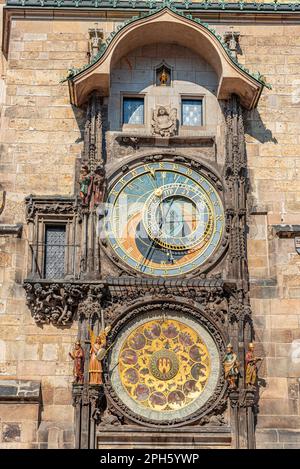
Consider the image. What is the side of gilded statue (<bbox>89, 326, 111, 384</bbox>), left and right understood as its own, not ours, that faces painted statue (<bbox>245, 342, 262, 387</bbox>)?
left

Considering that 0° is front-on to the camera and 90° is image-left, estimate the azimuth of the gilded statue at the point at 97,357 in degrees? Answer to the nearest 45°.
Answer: approximately 0°

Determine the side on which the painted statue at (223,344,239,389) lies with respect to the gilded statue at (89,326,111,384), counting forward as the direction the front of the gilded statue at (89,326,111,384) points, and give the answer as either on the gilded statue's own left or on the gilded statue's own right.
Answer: on the gilded statue's own left

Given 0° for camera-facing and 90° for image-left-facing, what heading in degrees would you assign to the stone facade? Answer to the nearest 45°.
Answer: approximately 0°
